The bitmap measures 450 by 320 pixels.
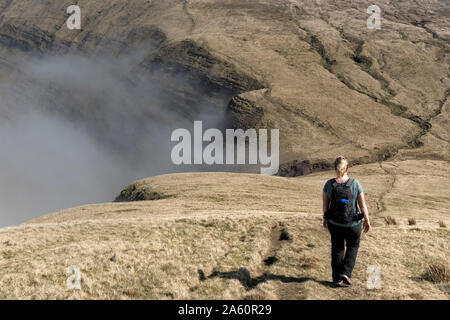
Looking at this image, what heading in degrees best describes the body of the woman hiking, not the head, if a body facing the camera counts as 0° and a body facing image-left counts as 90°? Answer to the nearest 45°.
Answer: approximately 180°

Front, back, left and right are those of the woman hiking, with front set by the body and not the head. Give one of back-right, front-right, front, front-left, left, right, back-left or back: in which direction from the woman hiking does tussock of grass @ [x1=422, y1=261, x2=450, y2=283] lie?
front-right
